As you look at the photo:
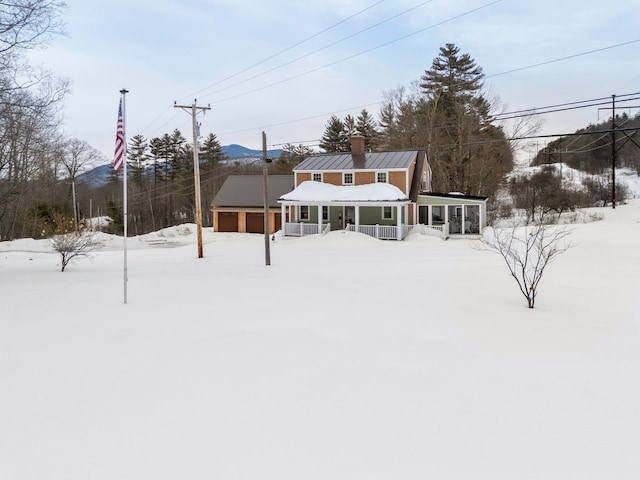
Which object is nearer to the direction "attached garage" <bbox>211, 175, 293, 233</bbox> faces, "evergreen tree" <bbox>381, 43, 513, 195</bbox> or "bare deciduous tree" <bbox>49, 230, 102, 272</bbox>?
the bare deciduous tree

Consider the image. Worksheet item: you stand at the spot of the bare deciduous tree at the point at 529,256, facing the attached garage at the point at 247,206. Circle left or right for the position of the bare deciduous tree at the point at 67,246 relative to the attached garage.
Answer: left

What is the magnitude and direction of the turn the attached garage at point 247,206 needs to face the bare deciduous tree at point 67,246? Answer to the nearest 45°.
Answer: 0° — it already faces it

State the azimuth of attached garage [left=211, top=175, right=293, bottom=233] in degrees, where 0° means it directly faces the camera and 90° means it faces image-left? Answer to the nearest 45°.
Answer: approximately 0°

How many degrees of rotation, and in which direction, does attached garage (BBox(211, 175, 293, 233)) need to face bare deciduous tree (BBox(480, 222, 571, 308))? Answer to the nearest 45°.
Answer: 0° — it already faces it

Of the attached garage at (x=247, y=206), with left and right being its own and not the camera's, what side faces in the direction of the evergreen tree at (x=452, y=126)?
left

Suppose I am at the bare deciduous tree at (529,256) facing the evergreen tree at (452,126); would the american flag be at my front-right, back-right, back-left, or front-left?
back-left
